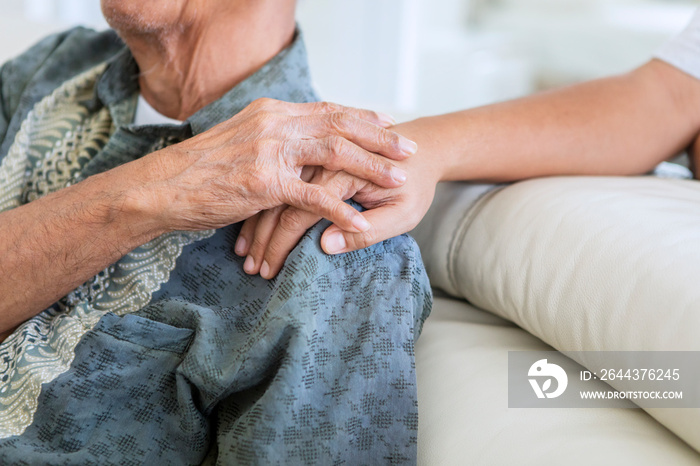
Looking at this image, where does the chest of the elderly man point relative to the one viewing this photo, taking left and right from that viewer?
facing the viewer and to the left of the viewer

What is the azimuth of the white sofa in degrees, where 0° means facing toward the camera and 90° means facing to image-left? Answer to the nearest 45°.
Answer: approximately 45°
